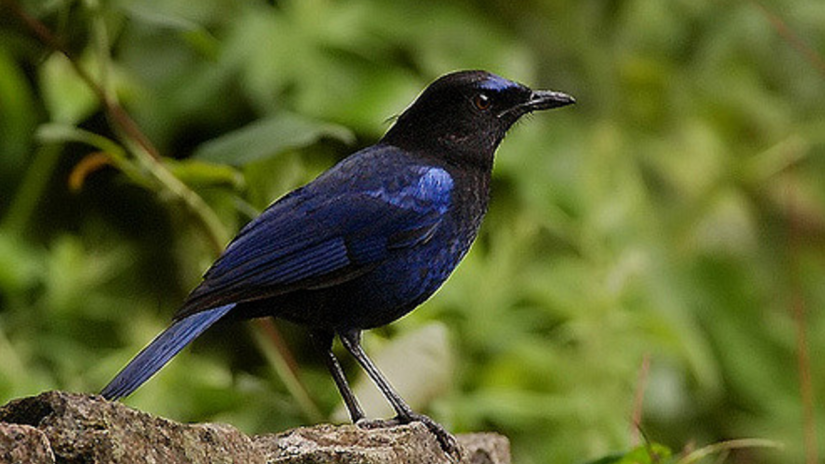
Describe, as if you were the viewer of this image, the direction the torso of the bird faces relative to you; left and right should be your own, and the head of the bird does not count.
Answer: facing to the right of the viewer

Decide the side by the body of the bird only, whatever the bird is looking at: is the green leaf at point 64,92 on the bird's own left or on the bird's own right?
on the bird's own left

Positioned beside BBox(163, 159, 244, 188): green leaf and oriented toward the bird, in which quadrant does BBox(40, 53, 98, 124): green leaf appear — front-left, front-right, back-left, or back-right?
back-right

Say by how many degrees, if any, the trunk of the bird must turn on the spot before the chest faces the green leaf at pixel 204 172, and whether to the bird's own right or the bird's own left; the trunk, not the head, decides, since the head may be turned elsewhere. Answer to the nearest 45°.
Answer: approximately 135° to the bird's own left
